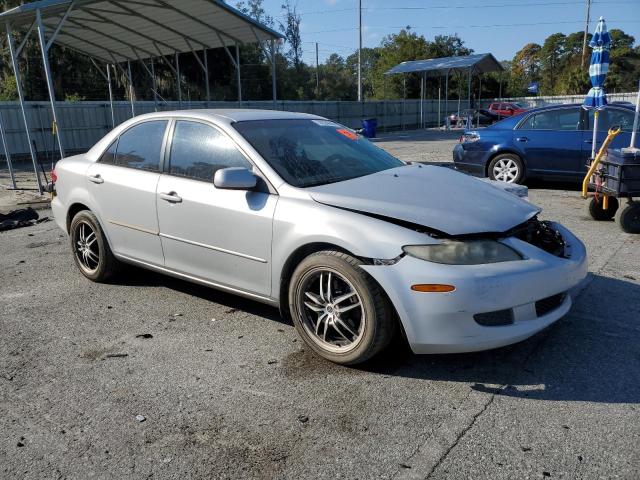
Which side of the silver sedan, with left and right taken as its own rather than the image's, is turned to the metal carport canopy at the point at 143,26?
back

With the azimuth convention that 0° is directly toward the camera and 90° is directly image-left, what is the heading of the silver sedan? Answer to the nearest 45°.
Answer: approximately 315°

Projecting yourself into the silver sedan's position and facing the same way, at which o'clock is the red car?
The red car is roughly at 8 o'clock from the silver sedan.

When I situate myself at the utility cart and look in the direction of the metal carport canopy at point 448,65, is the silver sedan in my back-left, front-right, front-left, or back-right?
back-left

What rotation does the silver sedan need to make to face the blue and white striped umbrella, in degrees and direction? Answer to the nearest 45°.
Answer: approximately 90° to its left
